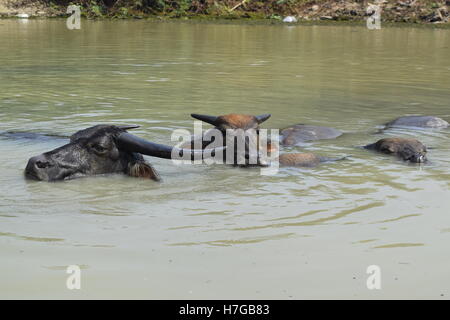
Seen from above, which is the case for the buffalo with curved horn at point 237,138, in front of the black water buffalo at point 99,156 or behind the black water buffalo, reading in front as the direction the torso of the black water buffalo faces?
behind

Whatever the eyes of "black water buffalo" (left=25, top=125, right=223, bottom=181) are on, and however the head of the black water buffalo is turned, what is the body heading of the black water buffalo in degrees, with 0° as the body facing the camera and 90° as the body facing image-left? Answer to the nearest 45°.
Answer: approximately 90°

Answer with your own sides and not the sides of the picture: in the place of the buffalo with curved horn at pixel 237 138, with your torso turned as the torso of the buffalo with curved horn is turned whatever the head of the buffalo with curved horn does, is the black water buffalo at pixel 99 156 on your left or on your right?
on your right

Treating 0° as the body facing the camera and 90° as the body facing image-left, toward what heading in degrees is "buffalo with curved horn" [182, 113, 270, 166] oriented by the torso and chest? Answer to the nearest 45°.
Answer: approximately 0°

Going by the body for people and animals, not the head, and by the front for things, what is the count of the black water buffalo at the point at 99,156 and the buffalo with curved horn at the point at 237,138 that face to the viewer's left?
1

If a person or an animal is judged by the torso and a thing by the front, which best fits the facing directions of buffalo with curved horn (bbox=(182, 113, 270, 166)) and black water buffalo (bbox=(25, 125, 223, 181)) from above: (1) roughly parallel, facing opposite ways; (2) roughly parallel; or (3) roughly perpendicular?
roughly perpendicular
